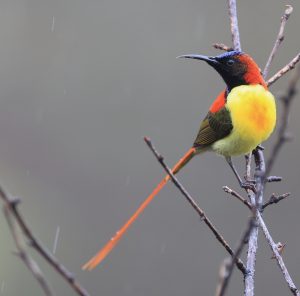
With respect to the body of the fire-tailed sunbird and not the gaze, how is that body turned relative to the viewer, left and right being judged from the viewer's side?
facing the viewer and to the right of the viewer

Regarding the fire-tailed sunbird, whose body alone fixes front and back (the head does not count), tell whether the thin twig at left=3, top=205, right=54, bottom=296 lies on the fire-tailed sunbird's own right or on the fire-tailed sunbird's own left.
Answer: on the fire-tailed sunbird's own right

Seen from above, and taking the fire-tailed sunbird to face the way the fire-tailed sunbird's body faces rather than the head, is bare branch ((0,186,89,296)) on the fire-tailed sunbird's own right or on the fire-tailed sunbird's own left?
on the fire-tailed sunbird's own right
